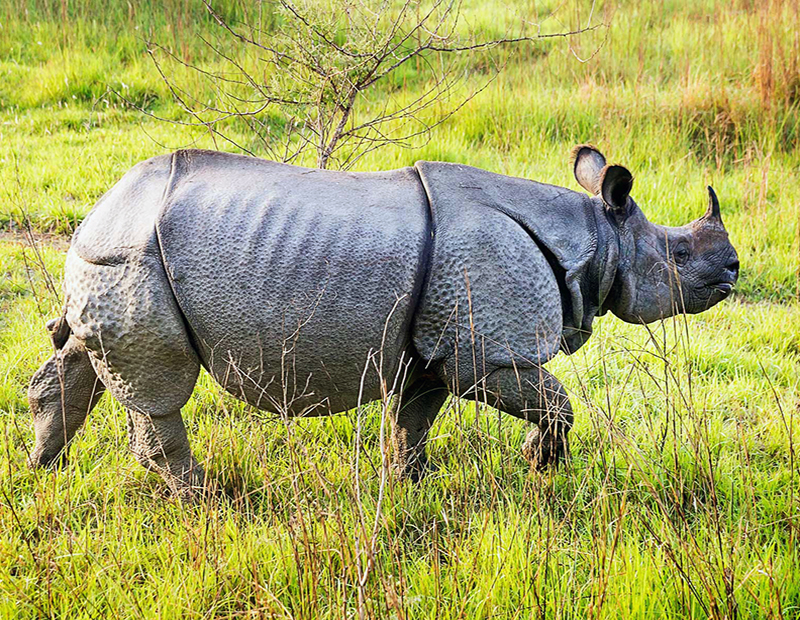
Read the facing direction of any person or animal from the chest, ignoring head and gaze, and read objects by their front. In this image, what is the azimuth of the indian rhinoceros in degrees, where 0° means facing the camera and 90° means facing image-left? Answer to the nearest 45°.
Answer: approximately 270°

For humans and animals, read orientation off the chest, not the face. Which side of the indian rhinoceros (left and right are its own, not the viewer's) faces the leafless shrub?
left
